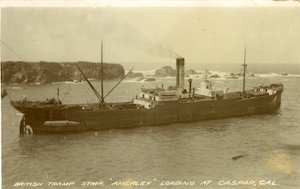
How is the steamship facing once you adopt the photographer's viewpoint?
facing away from the viewer and to the right of the viewer
